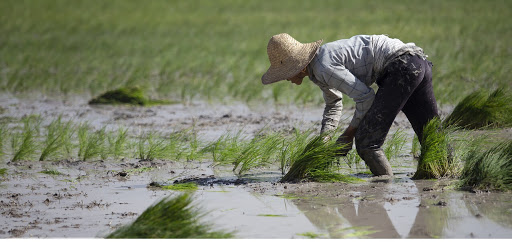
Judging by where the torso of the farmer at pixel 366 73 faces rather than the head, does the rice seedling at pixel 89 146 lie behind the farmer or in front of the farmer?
in front

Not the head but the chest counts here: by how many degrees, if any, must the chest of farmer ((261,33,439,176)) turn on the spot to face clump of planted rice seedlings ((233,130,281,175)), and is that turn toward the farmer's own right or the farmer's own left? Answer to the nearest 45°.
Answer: approximately 45° to the farmer's own right

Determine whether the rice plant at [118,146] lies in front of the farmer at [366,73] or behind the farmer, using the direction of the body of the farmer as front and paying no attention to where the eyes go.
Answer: in front

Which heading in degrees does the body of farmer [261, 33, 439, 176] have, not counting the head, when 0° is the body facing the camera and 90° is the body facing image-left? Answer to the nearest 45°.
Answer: approximately 90°

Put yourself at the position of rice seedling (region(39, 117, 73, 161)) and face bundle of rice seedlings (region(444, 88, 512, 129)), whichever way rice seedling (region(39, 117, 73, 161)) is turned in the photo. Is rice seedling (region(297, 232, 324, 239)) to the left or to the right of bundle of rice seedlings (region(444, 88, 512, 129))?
right

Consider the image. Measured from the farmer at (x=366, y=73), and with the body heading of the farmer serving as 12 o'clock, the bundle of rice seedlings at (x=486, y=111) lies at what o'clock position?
The bundle of rice seedlings is roughly at 4 o'clock from the farmer.

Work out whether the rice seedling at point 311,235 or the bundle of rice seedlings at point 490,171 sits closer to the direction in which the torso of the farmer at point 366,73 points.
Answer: the rice seedling

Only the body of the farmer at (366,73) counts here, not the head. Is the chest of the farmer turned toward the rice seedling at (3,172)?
yes

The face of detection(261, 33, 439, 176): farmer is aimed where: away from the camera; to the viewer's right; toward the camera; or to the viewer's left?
to the viewer's left

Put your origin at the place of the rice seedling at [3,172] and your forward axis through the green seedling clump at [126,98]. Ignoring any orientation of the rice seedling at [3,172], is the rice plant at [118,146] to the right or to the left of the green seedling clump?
right
